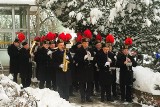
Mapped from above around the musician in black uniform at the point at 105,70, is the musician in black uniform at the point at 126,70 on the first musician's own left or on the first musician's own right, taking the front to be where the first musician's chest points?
on the first musician's own left

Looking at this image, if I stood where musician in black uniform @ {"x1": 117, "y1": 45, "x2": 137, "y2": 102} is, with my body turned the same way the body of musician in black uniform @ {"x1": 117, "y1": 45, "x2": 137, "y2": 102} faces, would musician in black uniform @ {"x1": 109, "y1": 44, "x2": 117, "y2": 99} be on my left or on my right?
on my right

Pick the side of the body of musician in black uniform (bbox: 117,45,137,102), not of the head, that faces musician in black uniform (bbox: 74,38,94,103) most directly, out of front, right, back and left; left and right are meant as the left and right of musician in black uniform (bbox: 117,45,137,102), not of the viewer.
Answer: right

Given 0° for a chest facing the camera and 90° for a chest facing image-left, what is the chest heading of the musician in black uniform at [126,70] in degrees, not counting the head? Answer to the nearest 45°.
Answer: approximately 0°

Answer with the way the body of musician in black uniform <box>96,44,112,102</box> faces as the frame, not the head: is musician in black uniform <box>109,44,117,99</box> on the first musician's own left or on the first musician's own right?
on the first musician's own left
